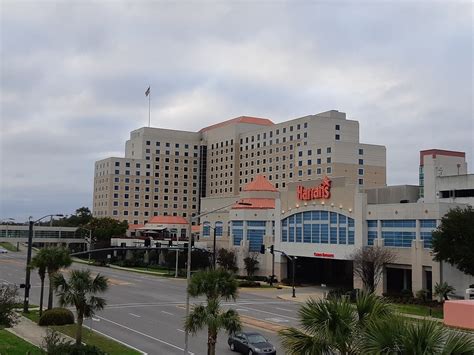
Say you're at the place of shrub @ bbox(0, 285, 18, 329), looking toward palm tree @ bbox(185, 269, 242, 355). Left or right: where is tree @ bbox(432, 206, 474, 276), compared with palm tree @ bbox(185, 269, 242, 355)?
left

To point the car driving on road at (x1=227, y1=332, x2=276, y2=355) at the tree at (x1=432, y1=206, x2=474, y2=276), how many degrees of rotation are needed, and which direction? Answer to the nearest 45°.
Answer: approximately 90° to its left

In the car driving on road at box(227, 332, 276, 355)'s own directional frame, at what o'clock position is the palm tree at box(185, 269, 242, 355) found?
The palm tree is roughly at 2 o'clock from the car driving on road.

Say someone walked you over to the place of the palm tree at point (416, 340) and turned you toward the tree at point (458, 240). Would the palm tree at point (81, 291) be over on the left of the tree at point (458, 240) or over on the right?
left

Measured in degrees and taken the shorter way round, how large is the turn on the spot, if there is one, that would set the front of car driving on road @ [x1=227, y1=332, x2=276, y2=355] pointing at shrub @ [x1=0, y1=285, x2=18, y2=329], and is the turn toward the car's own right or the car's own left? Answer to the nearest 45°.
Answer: approximately 135° to the car's own right

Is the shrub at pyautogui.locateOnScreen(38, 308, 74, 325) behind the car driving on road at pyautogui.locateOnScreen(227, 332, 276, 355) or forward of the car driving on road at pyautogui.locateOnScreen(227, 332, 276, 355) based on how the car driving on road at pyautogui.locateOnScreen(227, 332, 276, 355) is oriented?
behind
